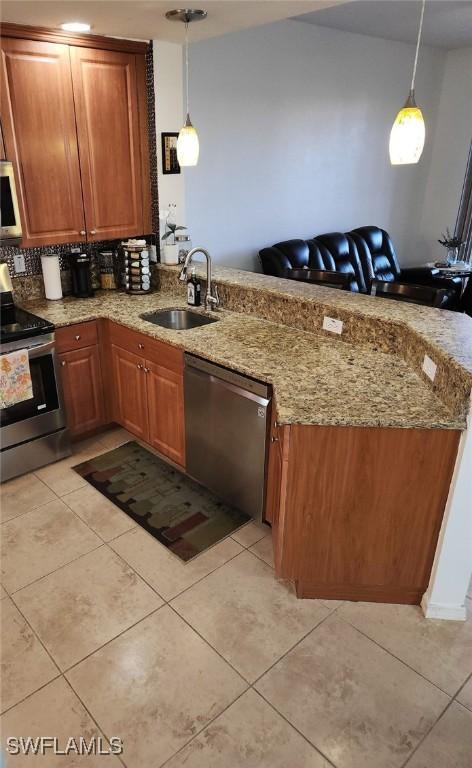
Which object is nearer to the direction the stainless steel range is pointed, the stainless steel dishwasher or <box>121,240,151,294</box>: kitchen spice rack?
the stainless steel dishwasher

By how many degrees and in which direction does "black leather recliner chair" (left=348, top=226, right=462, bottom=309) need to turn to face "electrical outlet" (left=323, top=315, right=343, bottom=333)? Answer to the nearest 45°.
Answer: approximately 45° to its right

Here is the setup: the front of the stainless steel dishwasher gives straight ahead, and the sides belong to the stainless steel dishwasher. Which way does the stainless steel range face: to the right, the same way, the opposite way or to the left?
to the left

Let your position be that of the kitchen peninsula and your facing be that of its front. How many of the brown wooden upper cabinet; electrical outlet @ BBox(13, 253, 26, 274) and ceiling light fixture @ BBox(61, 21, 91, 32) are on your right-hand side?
3

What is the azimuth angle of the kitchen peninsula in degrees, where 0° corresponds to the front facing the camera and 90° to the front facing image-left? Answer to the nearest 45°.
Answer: approximately 45°

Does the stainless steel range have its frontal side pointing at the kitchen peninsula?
yes

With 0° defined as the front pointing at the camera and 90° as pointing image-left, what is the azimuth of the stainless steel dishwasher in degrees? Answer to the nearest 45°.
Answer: approximately 45°

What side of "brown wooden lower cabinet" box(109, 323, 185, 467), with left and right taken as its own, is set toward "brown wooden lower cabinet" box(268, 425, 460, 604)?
left

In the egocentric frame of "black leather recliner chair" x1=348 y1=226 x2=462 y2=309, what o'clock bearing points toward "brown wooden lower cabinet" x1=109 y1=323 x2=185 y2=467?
The brown wooden lower cabinet is roughly at 2 o'clock from the black leather recliner chair.
